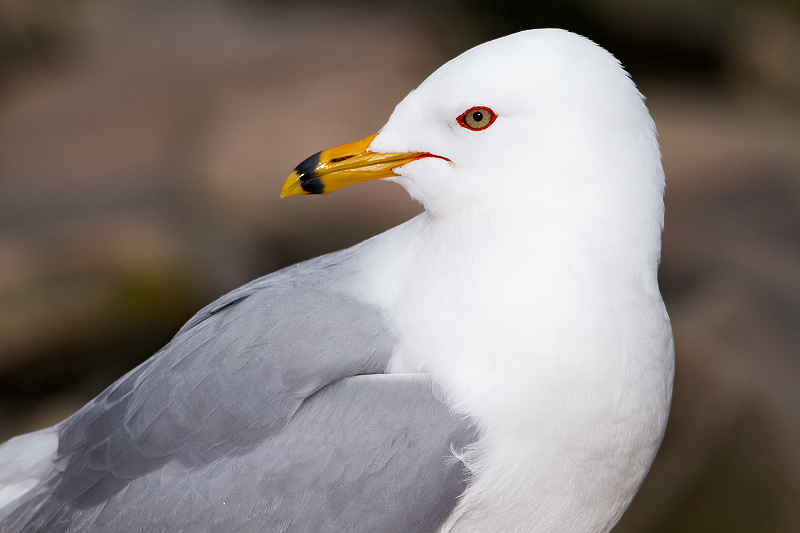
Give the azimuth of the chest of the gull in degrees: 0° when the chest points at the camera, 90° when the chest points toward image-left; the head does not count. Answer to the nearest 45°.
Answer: approximately 270°
